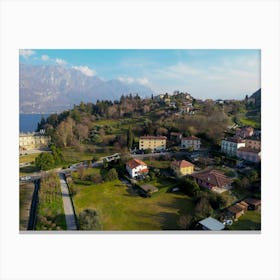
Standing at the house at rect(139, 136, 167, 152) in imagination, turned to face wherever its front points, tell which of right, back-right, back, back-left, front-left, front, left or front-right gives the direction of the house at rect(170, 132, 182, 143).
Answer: left

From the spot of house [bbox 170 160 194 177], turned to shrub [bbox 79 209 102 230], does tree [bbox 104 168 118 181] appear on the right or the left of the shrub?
right

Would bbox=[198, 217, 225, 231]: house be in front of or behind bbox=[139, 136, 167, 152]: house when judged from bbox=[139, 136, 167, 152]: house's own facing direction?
in front

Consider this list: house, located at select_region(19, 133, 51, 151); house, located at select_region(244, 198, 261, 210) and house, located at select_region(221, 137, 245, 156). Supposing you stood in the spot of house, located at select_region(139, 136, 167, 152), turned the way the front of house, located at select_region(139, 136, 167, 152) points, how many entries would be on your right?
1

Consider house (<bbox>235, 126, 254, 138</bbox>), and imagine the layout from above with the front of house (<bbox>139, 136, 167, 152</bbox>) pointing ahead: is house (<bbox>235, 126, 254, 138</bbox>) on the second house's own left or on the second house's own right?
on the second house's own left

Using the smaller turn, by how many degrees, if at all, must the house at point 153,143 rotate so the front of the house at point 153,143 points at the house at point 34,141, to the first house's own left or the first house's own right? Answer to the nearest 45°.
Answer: approximately 90° to the first house's own right

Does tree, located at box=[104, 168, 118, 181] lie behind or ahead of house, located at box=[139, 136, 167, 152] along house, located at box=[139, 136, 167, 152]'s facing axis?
ahead

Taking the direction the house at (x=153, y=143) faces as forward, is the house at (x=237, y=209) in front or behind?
in front

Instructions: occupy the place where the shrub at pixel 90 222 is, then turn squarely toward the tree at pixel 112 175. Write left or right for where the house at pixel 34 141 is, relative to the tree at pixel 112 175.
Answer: left

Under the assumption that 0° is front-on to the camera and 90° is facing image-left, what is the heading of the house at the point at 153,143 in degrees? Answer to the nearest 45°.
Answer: approximately 0°

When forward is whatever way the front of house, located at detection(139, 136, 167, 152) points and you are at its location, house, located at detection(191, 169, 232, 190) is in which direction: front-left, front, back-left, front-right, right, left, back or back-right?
front-left

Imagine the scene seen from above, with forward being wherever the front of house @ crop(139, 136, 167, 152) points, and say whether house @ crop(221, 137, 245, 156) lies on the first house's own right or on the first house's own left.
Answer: on the first house's own left

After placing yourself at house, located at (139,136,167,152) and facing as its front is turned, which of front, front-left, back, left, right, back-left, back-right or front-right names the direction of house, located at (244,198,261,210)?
front-left
